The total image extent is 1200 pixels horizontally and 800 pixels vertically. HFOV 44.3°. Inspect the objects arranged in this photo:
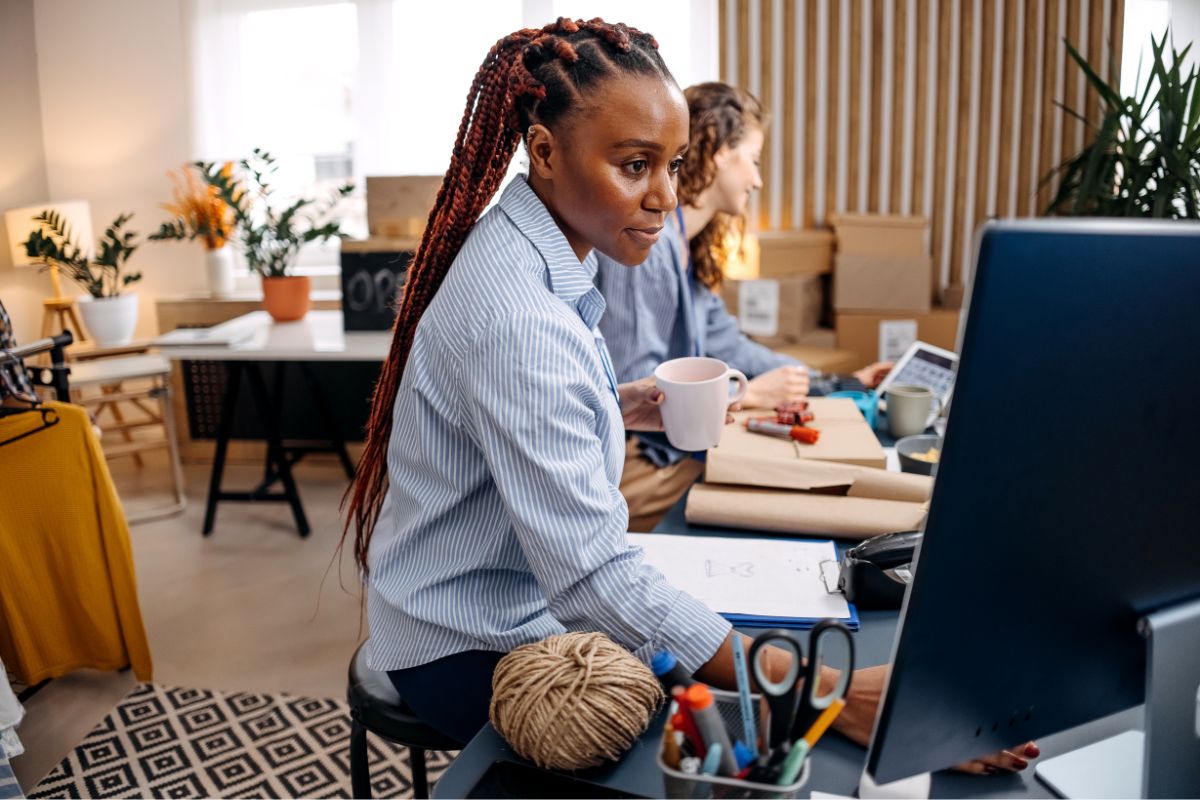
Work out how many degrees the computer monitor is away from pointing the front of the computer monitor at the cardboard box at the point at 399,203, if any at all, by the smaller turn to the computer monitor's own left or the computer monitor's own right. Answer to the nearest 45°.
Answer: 0° — it already faces it

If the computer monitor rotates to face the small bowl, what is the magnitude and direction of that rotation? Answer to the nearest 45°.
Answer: approximately 45° to its right

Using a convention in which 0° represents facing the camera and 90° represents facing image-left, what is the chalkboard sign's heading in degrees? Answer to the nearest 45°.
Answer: approximately 0°

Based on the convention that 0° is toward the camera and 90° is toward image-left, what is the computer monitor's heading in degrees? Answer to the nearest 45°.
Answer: approximately 135°

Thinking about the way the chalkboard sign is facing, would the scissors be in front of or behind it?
in front

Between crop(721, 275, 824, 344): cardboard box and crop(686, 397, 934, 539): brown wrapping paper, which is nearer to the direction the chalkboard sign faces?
the brown wrapping paper

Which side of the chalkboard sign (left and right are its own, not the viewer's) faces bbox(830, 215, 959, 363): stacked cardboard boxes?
left

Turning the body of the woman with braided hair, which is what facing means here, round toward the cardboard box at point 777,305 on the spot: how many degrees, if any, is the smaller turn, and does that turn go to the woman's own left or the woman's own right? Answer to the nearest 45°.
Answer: approximately 90° to the woman's own left

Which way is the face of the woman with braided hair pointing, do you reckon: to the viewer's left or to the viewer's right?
to the viewer's right

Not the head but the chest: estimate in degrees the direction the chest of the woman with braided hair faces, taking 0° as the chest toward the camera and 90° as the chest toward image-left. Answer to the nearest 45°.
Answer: approximately 270°

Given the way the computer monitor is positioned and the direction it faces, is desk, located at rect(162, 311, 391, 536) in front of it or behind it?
in front

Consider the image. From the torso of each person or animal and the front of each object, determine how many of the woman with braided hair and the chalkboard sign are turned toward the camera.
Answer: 1

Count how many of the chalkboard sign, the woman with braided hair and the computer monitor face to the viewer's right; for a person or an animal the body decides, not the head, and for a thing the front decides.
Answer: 1

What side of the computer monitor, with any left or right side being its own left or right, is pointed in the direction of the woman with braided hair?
front

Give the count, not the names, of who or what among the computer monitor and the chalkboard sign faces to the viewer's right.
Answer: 0
